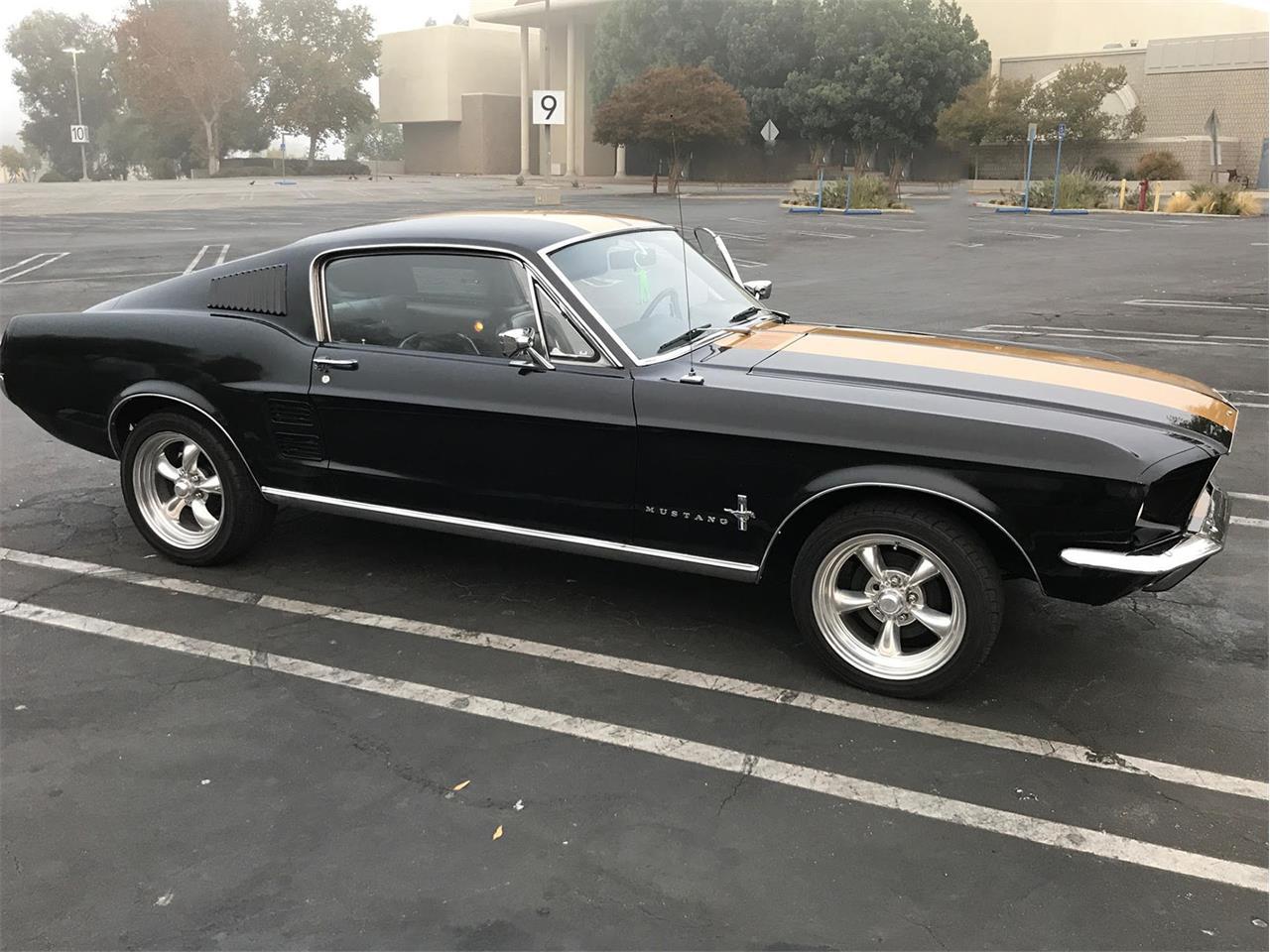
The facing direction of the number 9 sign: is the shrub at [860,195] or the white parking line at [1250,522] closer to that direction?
the white parking line

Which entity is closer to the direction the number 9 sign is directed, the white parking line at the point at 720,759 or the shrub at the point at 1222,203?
the white parking line

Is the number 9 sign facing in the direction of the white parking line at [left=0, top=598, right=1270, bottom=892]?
yes

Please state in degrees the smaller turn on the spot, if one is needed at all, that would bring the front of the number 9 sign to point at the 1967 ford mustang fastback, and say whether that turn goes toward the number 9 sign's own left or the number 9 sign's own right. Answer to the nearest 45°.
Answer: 0° — it already faces it

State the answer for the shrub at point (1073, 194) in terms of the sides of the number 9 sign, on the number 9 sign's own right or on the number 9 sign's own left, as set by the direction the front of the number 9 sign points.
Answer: on the number 9 sign's own left

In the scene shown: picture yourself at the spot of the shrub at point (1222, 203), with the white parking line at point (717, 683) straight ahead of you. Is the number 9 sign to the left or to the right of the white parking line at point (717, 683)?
right

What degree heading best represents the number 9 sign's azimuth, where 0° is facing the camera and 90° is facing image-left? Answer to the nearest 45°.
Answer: approximately 0°

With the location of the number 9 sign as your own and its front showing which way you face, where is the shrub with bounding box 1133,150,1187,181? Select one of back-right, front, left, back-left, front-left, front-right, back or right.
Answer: back-left

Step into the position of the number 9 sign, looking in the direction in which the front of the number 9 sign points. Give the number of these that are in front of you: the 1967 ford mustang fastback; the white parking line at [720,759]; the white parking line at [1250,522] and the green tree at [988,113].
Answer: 3

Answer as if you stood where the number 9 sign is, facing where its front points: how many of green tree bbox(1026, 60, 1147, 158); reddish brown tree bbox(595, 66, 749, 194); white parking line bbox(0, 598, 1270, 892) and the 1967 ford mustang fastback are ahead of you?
2

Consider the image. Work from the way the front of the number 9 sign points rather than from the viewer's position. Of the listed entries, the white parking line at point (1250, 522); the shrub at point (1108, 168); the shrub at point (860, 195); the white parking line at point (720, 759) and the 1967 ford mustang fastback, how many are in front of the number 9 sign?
3

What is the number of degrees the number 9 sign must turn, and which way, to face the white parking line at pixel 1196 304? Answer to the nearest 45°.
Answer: approximately 45° to its left
